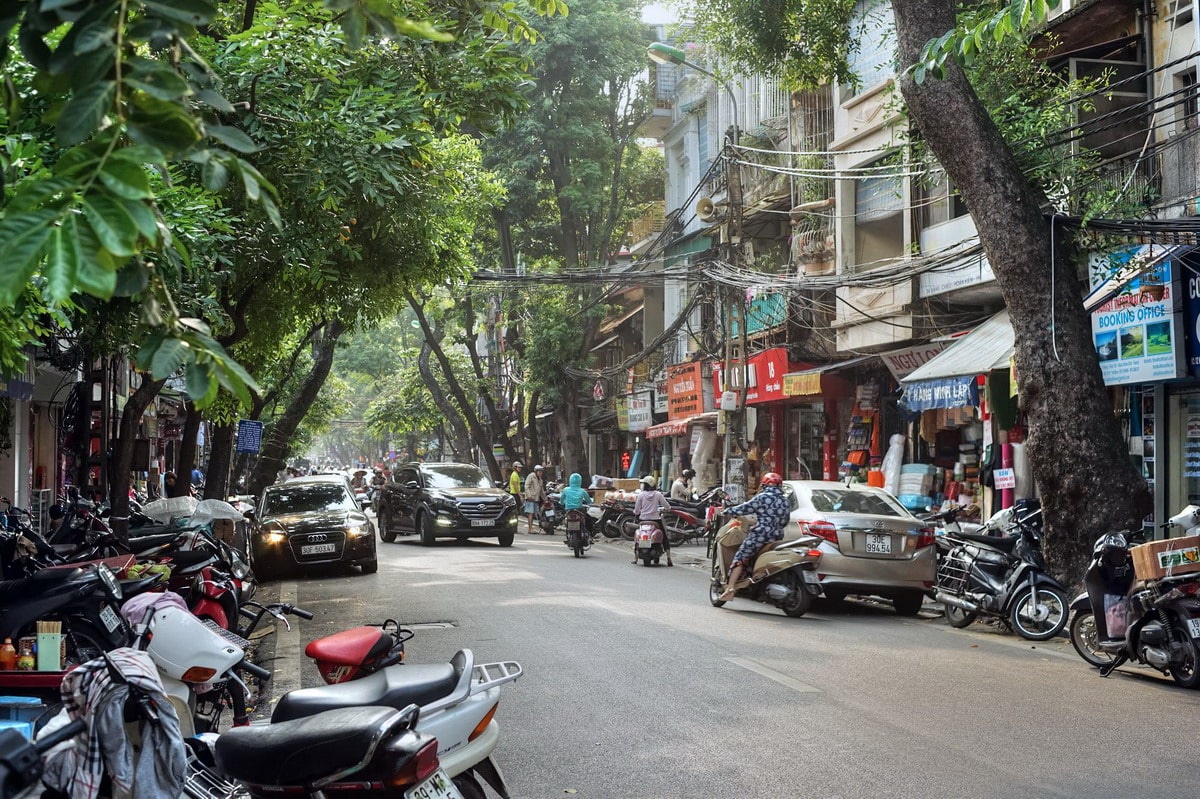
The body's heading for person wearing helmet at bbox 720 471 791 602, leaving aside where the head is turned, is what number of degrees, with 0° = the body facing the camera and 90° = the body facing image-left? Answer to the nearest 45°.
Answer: approximately 135°

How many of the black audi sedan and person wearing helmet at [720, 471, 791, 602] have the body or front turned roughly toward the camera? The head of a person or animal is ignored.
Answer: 1

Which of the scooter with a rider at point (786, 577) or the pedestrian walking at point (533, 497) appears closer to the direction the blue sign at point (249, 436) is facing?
the scooter with a rider

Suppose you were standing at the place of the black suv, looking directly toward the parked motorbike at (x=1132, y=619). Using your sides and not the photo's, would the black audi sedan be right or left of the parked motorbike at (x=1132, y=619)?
right

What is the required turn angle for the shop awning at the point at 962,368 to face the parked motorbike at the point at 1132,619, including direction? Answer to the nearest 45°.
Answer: approximately 45° to its left

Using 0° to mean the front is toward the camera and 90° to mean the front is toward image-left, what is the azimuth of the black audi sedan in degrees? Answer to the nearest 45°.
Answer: approximately 0°

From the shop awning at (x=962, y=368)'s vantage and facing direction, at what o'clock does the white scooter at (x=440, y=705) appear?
The white scooter is roughly at 11 o'clock from the shop awning.

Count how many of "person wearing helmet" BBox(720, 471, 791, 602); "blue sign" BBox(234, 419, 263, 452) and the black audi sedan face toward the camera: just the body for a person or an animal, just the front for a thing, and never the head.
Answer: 2

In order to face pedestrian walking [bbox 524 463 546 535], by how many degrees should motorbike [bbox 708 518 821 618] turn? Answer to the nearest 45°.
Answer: approximately 45° to its right

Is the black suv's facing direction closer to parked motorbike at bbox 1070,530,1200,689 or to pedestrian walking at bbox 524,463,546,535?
the parked motorbike
